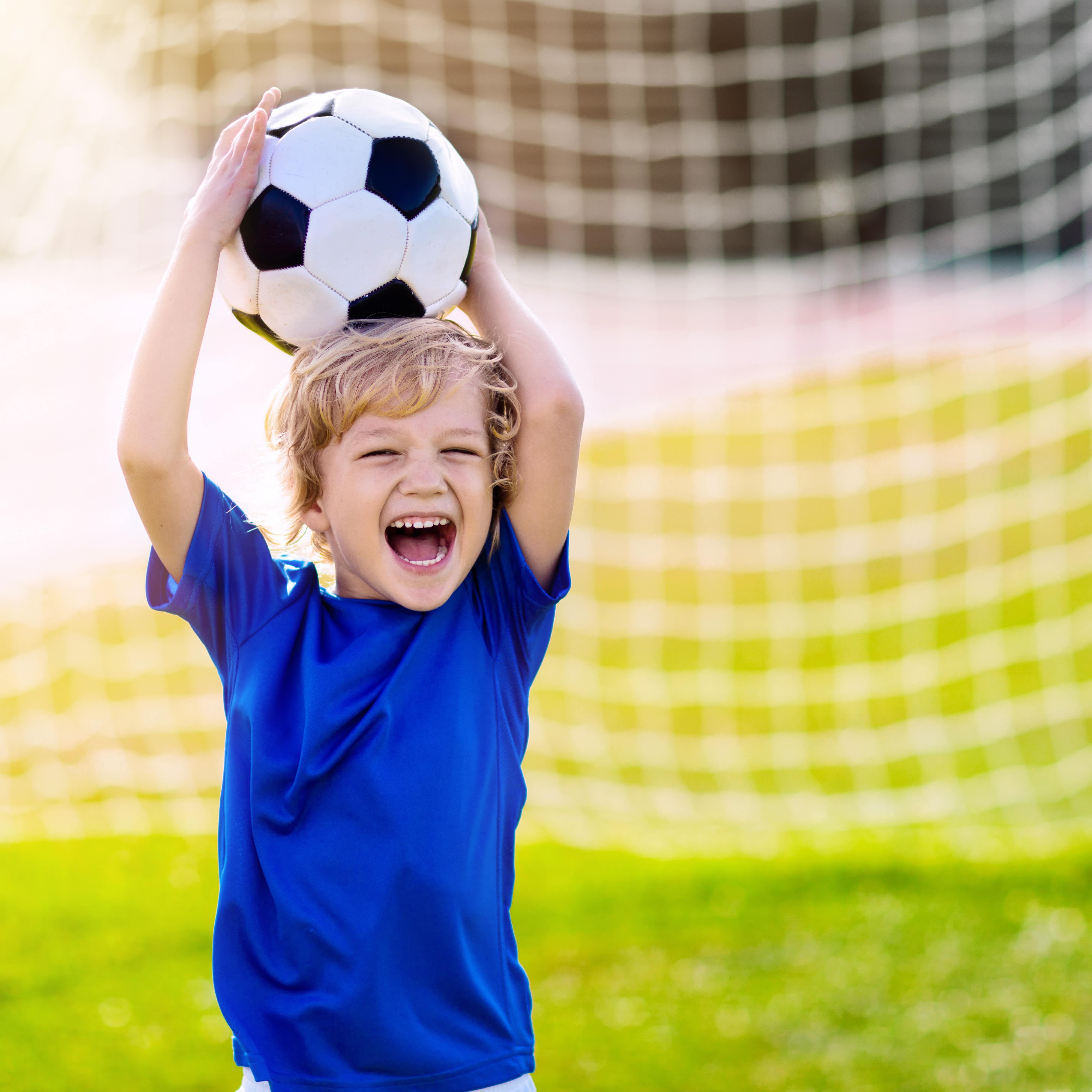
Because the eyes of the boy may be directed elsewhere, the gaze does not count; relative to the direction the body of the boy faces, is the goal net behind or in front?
behind

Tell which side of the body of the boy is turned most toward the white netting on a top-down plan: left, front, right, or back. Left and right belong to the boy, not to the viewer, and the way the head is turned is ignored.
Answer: back

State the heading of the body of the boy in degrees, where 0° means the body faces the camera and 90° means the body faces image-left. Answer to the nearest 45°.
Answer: approximately 0°
